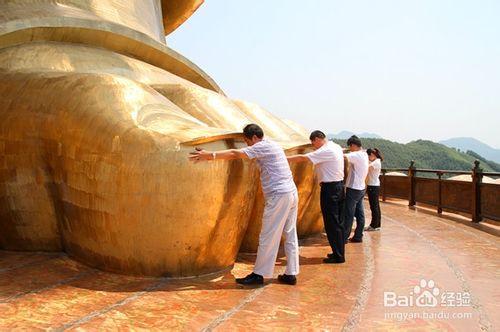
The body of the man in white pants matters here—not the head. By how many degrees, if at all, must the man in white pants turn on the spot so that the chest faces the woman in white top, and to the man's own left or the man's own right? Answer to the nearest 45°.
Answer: approximately 135° to the man's own right

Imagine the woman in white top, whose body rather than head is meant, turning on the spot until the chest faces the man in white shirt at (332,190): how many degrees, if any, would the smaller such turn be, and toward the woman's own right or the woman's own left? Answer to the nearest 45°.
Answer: approximately 90° to the woman's own left

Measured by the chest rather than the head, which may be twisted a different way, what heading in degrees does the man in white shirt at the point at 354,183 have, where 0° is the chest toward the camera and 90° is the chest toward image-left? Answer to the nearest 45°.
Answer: approximately 135°

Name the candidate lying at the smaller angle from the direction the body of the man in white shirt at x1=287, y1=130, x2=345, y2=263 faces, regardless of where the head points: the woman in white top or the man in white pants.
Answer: the man in white pants

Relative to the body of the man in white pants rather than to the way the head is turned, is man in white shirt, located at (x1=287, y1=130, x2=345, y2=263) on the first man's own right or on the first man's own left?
on the first man's own right

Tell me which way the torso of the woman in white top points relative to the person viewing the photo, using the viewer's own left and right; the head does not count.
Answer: facing to the left of the viewer

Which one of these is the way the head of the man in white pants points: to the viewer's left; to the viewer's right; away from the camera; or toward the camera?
to the viewer's left

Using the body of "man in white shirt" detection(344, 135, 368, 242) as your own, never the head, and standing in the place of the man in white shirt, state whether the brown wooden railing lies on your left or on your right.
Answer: on your right

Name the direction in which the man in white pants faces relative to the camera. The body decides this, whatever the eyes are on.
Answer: to the viewer's left

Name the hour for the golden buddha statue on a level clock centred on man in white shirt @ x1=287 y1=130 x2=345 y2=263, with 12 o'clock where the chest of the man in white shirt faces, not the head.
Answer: The golden buddha statue is roughly at 11 o'clock from the man in white shirt.

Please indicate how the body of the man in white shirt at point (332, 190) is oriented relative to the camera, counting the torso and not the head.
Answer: to the viewer's left

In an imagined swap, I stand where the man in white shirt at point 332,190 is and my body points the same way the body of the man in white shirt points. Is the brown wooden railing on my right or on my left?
on my right

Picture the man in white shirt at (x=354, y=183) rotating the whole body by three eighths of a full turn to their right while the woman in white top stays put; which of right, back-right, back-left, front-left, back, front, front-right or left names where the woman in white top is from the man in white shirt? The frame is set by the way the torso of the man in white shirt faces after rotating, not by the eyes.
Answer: left
